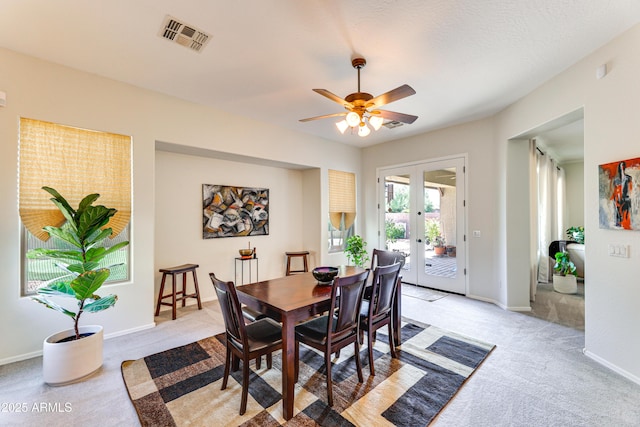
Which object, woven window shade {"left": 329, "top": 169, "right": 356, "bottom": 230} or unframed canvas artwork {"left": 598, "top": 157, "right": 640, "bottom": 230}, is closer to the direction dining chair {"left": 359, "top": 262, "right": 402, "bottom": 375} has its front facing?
the woven window shade

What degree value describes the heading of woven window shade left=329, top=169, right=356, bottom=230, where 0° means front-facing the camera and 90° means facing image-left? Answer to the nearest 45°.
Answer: approximately 315°

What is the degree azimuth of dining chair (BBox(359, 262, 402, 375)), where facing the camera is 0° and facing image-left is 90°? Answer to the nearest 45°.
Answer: approximately 135°

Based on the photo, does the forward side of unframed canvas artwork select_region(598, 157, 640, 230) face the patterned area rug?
yes

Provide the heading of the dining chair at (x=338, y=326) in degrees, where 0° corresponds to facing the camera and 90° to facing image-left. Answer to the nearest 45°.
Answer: approximately 135°

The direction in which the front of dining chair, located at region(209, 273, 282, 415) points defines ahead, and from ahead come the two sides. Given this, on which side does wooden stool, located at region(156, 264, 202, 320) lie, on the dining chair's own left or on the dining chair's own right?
on the dining chair's own left
